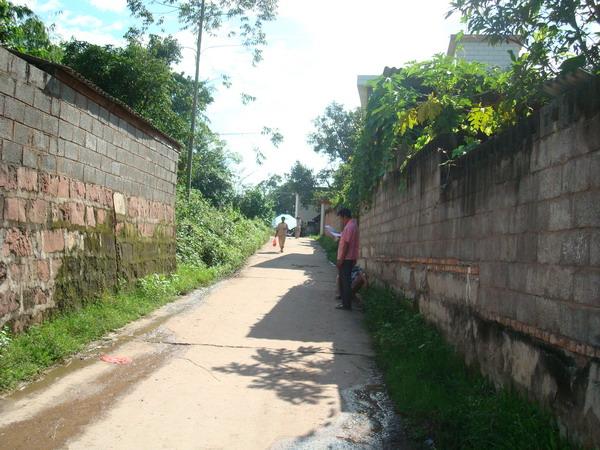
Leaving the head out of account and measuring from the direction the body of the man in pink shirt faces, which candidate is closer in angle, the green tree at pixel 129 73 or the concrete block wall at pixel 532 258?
the green tree

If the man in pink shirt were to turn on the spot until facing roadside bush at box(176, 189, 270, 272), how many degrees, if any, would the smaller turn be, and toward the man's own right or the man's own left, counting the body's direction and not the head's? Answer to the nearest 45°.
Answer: approximately 45° to the man's own right

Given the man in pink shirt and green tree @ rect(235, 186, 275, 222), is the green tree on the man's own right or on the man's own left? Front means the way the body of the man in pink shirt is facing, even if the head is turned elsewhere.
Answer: on the man's own right

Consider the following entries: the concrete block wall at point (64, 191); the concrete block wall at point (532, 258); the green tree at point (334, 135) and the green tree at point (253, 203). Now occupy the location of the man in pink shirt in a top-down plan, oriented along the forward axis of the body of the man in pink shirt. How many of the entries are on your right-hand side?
2

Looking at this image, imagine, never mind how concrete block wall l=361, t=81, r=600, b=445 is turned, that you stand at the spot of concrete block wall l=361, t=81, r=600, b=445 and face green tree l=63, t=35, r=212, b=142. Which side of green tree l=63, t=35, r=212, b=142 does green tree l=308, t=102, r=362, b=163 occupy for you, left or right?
right

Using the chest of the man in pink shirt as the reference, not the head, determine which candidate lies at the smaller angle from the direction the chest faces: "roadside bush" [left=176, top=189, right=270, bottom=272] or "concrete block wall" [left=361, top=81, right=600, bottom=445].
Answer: the roadside bush

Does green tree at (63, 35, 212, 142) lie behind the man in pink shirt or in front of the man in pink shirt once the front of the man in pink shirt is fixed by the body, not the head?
in front

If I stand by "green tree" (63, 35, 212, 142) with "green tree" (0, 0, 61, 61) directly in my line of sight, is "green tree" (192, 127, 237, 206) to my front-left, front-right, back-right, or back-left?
back-right

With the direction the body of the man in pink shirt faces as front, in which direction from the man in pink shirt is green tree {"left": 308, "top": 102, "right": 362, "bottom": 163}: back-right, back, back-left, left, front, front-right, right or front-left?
right

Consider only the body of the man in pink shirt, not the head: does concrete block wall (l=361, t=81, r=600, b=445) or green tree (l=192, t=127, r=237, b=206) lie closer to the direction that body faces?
the green tree

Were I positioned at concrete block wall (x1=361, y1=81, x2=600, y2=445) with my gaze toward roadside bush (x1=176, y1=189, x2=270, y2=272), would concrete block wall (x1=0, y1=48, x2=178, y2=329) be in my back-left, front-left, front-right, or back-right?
front-left

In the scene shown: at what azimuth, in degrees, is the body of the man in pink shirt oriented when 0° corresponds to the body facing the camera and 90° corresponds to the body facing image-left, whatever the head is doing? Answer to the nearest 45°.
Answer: approximately 90°

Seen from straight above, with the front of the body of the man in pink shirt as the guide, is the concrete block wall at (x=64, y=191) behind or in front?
in front

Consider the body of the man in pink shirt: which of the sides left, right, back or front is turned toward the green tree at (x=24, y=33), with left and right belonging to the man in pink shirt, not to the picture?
front
